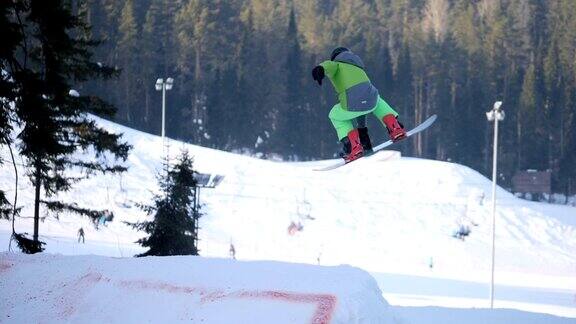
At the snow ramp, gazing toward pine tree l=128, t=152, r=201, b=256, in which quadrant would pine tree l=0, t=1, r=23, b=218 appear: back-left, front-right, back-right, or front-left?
front-left

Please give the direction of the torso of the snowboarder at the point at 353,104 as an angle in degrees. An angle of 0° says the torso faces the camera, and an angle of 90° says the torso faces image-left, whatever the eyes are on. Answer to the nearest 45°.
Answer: approximately 135°
